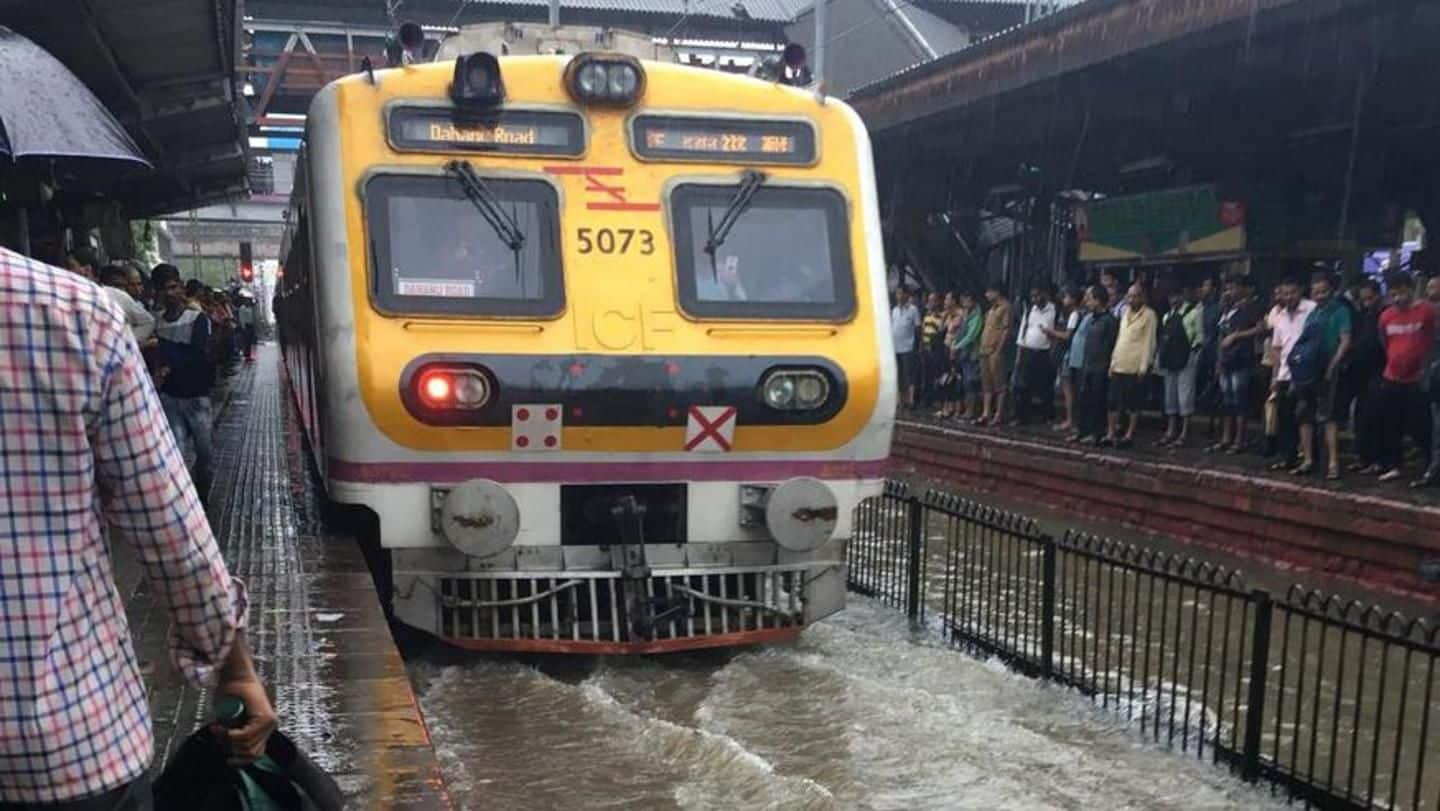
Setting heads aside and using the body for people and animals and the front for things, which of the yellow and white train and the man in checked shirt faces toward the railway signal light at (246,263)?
the man in checked shirt

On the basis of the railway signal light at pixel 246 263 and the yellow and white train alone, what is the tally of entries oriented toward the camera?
2

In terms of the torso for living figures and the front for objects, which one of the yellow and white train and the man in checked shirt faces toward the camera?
the yellow and white train

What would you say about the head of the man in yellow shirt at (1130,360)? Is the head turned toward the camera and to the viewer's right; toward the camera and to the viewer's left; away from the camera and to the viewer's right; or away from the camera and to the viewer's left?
toward the camera and to the viewer's left

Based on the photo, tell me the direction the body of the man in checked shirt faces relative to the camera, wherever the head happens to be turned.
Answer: away from the camera

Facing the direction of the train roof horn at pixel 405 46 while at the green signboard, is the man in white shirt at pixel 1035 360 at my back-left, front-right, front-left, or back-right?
front-right

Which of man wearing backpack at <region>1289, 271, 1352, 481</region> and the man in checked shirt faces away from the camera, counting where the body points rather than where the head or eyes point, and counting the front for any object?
the man in checked shirt

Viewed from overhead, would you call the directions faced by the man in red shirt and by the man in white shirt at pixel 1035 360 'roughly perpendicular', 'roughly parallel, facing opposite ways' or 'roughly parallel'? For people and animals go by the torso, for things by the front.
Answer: roughly parallel

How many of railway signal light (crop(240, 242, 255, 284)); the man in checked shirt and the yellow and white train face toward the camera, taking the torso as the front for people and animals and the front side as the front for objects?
2

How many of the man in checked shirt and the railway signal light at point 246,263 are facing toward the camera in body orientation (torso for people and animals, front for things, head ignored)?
1

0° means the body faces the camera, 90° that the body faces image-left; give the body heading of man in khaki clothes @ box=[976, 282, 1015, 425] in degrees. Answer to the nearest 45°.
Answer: approximately 45°

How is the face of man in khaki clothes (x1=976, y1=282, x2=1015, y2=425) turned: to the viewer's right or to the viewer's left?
to the viewer's left

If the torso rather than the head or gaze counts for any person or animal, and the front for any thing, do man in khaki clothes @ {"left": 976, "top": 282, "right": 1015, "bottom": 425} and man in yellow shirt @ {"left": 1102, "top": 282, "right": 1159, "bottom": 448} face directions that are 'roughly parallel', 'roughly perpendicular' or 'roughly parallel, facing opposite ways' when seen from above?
roughly parallel
